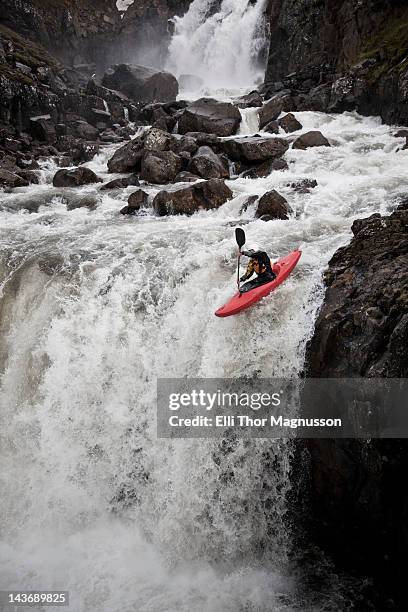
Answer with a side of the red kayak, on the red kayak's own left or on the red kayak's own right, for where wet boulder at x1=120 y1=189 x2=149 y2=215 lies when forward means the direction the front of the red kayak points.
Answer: on the red kayak's own right

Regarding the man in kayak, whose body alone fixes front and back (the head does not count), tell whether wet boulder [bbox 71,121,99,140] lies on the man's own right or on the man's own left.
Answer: on the man's own right

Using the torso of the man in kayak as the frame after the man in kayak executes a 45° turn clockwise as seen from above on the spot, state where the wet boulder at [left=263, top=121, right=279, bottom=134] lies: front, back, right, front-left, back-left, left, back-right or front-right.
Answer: right

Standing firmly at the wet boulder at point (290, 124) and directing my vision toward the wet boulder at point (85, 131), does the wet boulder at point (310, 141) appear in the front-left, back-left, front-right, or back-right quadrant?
back-left

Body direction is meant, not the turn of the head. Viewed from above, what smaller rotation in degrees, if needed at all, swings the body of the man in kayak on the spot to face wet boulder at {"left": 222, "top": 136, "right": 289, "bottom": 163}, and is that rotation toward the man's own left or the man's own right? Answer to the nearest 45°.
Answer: approximately 135° to the man's own right

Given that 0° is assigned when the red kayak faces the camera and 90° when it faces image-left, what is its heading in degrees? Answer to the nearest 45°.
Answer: approximately 45°

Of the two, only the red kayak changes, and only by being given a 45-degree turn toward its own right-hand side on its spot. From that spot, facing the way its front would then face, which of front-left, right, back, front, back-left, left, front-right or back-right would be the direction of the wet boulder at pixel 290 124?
right

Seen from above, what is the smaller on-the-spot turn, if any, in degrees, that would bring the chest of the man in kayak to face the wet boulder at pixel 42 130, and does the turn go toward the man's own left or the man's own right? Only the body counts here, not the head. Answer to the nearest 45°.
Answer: approximately 90° to the man's own right

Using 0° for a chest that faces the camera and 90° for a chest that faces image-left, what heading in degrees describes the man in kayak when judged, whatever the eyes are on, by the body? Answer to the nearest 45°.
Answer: approximately 45°

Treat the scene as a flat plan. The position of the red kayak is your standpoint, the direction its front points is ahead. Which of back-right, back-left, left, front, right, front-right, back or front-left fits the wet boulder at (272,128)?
back-right

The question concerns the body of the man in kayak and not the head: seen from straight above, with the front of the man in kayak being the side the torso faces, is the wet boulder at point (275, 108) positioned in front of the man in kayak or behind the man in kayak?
behind

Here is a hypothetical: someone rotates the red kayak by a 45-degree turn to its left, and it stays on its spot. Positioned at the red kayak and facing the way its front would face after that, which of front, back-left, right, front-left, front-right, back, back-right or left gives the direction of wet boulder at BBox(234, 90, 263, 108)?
back

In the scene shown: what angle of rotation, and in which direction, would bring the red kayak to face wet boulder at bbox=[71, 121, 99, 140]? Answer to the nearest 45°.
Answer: approximately 90° to its right
